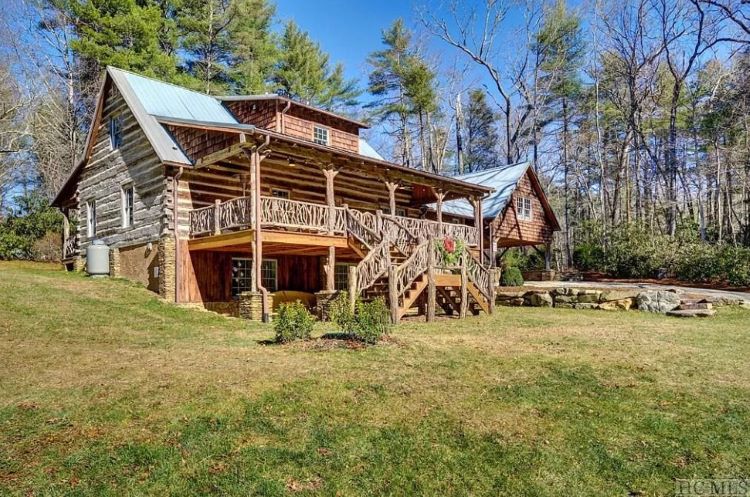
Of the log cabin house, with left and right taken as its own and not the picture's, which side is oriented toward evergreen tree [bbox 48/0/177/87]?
back

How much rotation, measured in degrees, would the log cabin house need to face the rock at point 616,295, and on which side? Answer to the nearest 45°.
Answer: approximately 45° to its left

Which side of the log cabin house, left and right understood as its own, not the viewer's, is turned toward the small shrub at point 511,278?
left

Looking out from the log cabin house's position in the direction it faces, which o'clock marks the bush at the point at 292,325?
The bush is roughly at 1 o'clock from the log cabin house.

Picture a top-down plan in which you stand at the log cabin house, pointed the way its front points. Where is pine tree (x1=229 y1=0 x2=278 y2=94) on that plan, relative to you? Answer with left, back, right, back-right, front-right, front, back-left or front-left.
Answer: back-left

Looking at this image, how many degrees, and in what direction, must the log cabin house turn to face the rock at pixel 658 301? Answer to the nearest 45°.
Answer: approximately 45° to its left

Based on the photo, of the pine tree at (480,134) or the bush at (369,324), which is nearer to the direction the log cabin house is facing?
the bush

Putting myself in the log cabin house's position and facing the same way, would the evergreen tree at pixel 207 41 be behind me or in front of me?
behind

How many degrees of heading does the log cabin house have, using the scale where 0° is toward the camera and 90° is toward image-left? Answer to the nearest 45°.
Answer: approximately 315°

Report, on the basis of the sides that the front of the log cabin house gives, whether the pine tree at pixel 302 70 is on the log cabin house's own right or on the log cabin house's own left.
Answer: on the log cabin house's own left

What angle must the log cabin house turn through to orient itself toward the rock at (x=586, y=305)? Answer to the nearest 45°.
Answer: approximately 45° to its left
